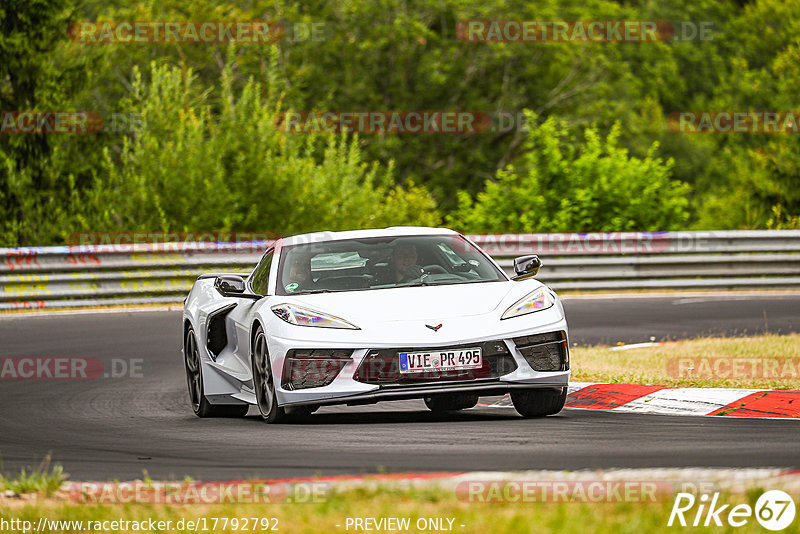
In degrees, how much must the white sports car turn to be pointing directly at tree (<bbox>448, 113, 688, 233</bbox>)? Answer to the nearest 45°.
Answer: approximately 180°

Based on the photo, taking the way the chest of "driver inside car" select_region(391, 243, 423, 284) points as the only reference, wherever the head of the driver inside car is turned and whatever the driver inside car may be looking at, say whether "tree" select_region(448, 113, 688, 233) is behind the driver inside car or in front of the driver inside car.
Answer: behind

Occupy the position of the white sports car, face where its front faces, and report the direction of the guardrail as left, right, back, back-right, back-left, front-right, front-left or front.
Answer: back

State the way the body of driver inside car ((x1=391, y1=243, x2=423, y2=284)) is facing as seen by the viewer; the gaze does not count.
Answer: toward the camera

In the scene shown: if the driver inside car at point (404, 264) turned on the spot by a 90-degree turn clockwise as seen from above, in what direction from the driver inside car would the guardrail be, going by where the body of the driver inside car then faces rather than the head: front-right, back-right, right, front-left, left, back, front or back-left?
right

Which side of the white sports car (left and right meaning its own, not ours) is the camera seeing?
front
